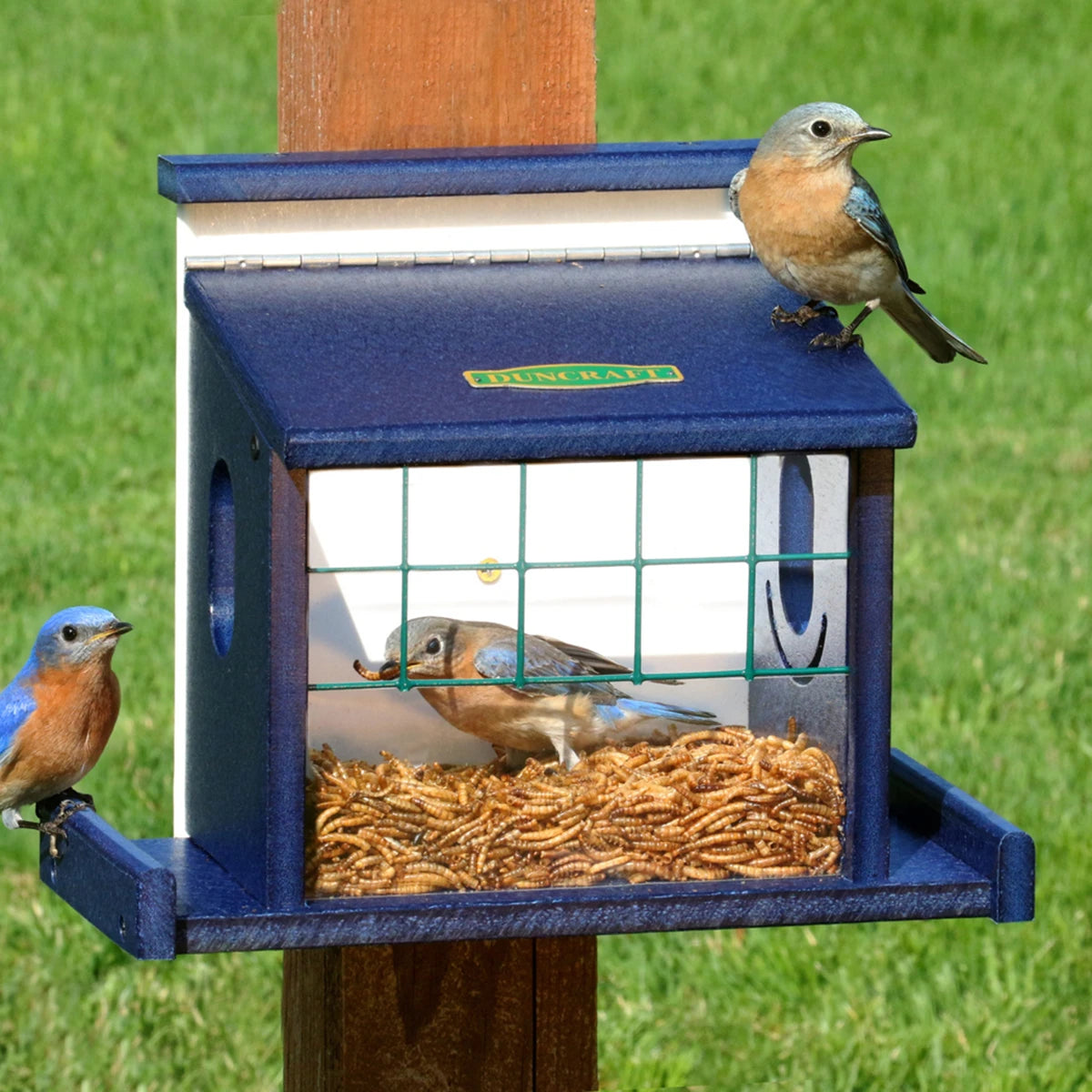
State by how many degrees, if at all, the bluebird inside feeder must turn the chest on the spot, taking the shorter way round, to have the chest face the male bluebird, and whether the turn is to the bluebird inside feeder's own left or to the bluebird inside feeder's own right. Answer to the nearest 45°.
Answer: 0° — it already faces it

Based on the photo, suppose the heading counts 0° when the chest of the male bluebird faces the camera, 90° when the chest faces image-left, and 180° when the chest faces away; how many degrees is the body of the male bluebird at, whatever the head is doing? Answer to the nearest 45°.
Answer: approximately 315°

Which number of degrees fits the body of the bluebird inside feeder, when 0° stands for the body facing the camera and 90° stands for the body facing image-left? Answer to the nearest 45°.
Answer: approximately 90°

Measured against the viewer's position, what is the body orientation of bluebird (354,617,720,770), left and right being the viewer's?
facing to the left of the viewer

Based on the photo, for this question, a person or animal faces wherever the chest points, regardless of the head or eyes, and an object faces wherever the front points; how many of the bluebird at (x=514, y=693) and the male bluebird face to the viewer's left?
1

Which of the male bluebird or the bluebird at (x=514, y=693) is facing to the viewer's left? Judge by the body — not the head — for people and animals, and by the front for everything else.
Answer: the bluebird

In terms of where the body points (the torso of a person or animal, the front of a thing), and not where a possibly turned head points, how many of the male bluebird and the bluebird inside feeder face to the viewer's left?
1
